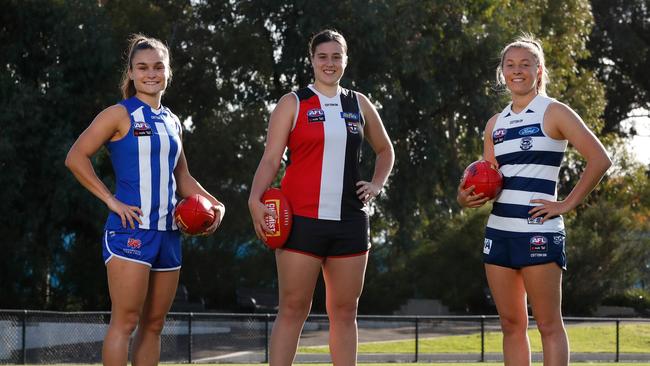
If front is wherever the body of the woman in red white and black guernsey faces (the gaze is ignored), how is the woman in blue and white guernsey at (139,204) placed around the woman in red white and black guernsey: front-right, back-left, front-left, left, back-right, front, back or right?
right

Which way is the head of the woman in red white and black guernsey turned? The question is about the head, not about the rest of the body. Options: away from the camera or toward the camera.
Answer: toward the camera

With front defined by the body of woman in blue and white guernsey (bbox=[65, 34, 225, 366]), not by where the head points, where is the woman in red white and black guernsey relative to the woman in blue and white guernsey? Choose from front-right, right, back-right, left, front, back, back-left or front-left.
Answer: front-left

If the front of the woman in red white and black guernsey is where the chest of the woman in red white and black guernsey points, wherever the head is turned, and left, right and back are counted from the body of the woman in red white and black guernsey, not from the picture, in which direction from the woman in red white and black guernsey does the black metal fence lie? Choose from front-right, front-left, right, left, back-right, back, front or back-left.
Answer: back

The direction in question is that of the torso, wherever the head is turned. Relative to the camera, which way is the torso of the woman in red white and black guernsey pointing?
toward the camera

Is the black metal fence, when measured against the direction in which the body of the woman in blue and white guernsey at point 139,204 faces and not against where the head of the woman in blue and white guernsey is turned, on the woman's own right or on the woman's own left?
on the woman's own left

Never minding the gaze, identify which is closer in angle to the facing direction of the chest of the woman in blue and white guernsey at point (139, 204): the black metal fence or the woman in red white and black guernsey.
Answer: the woman in red white and black guernsey

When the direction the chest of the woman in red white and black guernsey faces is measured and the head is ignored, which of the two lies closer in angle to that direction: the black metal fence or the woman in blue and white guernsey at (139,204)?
the woman in blue and white guernsey

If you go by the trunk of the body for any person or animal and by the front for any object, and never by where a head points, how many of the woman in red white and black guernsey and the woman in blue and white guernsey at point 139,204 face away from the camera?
0

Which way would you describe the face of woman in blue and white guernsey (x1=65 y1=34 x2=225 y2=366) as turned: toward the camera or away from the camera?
toward the camera

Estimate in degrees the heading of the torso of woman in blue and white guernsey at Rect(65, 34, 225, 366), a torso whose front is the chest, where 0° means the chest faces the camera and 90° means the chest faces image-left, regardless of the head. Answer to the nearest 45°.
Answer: approximately 315°
